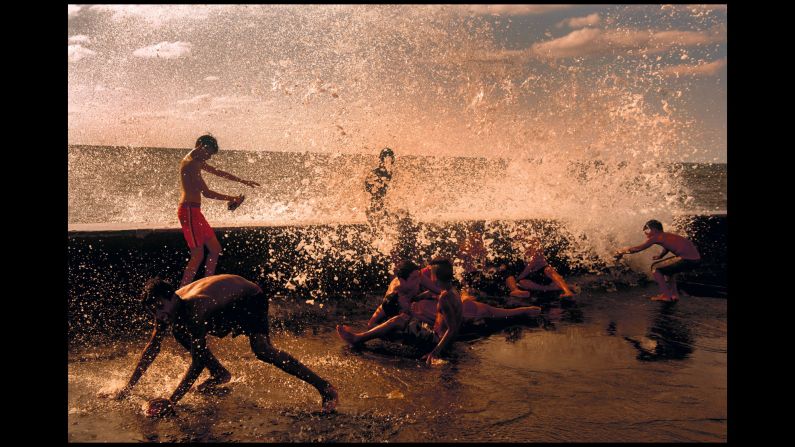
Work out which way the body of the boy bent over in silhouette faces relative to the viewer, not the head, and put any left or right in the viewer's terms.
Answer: facing to the left of the viewer

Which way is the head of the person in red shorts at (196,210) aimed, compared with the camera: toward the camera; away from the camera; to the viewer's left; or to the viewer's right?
to the viewer's right

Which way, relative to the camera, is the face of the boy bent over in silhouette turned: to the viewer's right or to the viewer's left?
to the viewer's left

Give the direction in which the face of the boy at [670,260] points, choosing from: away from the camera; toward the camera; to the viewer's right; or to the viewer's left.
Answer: to the viewer's left

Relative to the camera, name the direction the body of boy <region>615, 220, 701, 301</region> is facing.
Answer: to the viewer's left

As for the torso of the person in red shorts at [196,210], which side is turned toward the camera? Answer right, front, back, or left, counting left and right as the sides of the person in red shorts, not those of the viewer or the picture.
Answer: right
